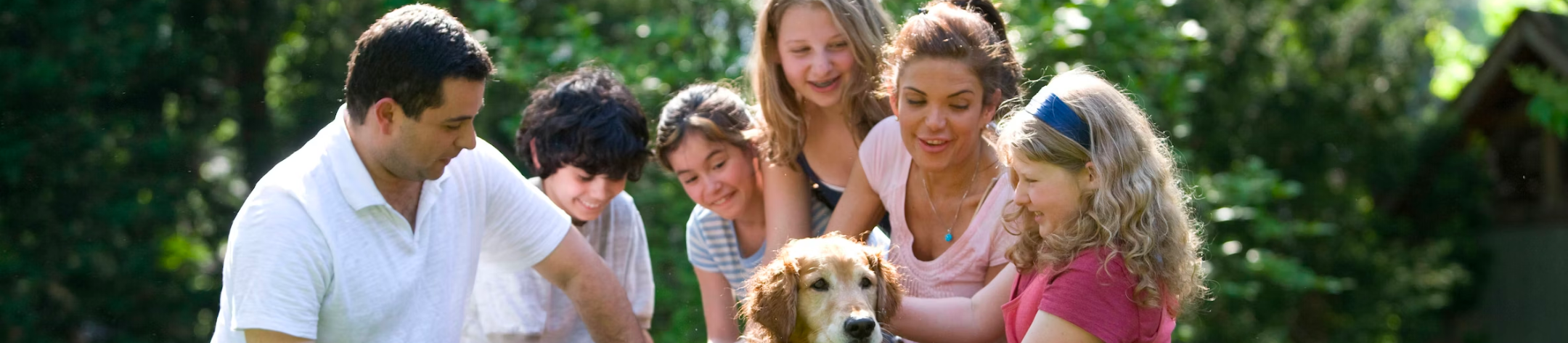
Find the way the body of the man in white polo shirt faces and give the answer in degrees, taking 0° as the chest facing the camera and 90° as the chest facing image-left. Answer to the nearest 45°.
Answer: approximately 315°

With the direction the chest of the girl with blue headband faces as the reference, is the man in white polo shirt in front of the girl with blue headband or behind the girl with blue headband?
in front

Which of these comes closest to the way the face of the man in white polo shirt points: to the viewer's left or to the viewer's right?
to the viewer's right

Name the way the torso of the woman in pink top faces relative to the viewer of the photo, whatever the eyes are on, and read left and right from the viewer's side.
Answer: facing the viewer

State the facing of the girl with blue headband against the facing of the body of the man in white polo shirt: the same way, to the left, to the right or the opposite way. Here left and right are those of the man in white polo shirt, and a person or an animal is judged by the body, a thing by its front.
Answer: the opposite way

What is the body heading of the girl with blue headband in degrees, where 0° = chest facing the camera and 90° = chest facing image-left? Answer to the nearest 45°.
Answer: approximately 90°

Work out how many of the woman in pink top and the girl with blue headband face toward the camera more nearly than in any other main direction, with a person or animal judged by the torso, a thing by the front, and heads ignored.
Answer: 1
